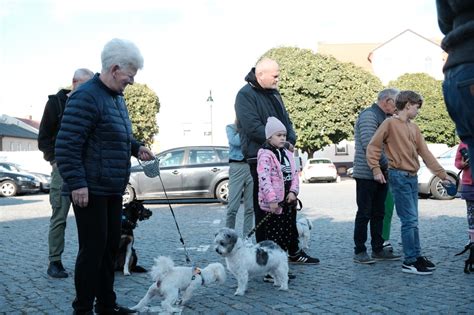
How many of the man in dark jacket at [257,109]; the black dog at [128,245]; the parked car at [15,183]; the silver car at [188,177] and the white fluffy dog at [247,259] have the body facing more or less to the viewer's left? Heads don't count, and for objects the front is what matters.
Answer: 2

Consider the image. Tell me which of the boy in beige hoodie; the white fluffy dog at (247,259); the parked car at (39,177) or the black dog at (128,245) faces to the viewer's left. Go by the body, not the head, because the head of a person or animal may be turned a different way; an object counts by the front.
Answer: the white fluffy dog

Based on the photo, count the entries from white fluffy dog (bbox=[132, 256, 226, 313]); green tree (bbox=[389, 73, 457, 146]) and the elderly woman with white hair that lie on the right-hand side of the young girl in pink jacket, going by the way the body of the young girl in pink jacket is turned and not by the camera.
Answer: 2

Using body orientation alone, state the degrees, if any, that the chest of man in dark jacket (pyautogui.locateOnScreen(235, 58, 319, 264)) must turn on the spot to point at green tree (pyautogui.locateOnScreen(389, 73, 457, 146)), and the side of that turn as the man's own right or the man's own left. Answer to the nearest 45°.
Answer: approximately 135° to the man's own left

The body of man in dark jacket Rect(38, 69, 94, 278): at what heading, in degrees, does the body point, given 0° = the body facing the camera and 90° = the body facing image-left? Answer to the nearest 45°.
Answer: approximately 270°

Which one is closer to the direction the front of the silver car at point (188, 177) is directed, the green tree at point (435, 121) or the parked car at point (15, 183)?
the parked car

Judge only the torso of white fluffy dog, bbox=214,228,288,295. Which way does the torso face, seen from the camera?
to the viewer's left

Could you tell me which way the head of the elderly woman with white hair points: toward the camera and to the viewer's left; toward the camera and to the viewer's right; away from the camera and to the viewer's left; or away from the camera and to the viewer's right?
toward the camera and to the viewer's right

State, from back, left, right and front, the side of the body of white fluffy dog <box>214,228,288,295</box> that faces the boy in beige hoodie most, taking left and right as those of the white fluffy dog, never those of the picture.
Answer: back

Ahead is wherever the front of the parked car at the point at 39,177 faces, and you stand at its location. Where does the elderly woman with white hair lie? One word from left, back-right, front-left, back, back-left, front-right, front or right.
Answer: front-right

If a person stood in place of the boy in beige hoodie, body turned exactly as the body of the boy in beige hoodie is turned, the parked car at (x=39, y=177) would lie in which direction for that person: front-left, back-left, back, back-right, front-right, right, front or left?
back
